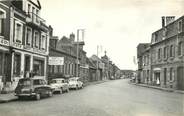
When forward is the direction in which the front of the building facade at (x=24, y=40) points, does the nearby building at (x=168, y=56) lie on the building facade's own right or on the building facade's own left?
on the building facade's own left

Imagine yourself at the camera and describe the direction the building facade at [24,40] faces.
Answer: facing the viewer and to the right of the viewer

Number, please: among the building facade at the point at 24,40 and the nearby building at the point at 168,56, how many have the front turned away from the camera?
0

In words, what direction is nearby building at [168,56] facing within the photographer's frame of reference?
facing the viewer and to the left of the viewer

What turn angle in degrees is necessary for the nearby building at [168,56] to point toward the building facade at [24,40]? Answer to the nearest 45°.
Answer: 0° — it already faces it

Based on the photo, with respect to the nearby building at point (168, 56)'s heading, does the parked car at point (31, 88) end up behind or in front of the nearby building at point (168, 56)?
in front
